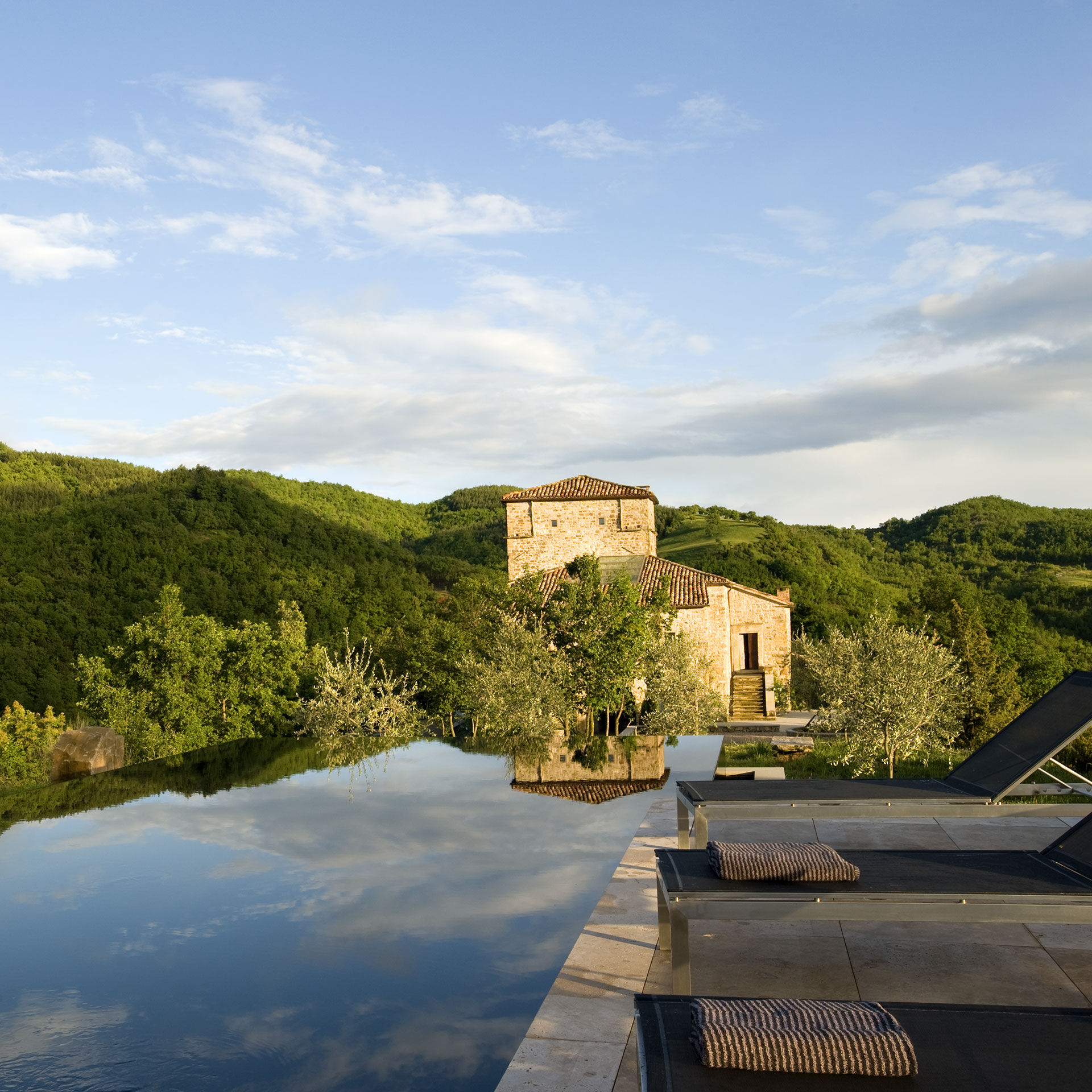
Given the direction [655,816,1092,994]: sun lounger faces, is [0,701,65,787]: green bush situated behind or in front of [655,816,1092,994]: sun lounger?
in front

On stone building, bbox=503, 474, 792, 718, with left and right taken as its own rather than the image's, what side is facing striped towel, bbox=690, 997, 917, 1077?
front

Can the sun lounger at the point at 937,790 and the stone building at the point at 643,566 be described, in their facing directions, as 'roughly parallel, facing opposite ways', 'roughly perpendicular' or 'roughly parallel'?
roughly perpendicular

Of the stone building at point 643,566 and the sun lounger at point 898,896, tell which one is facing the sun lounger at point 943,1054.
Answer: the stone building

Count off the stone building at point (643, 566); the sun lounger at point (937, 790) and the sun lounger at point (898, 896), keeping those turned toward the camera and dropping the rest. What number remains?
1

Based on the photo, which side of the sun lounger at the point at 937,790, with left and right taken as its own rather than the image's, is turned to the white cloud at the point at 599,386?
right

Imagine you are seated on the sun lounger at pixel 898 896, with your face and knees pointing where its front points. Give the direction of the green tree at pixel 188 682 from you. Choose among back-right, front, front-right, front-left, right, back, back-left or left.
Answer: front-right

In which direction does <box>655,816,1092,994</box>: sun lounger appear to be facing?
to the viewer's left

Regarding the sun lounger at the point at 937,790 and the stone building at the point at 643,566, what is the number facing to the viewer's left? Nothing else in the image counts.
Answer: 1

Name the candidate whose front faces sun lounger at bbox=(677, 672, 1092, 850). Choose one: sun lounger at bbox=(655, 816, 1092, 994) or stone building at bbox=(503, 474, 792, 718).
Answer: the stone building

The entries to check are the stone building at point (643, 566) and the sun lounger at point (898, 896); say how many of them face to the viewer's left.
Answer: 1

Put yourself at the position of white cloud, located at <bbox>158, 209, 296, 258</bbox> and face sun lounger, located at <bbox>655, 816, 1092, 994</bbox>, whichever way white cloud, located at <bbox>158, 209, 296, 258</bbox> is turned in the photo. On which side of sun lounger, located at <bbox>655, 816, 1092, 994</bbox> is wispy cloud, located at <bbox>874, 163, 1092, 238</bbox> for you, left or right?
left

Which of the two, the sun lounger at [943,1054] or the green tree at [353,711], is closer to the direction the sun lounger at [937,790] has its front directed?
the green tree

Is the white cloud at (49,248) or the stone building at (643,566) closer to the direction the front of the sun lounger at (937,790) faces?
the white cloud

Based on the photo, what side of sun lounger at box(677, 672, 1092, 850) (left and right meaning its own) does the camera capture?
left

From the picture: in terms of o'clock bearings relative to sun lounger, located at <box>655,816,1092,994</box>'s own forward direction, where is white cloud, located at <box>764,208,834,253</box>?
The white cloud is roughly at 3 o'clock from the sun lounger.
